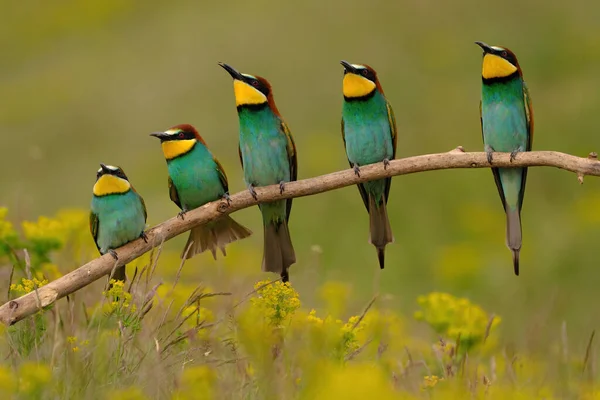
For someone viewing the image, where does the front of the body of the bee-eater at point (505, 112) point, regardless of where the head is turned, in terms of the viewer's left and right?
facing the viewer and to the left of the viewer

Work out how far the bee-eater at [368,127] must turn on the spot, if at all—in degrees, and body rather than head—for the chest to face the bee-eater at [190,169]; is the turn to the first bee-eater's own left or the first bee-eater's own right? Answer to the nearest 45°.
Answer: approximately 45° to the first bee-eater's own right

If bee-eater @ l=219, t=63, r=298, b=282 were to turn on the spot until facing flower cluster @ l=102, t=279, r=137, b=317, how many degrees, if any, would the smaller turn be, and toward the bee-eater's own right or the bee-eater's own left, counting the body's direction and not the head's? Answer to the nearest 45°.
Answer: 0° — it already faces it

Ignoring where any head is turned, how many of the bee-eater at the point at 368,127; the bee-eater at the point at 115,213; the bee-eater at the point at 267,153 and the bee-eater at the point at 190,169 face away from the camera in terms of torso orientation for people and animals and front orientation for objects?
0

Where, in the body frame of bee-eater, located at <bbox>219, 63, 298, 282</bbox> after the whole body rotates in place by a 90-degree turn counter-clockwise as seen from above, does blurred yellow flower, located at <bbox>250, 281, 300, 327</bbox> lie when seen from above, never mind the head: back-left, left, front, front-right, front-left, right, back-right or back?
front-right

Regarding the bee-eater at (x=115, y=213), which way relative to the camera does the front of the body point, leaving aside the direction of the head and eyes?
toward the camera

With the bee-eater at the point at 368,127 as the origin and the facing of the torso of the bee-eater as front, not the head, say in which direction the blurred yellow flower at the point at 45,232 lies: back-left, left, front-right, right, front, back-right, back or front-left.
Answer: back-right

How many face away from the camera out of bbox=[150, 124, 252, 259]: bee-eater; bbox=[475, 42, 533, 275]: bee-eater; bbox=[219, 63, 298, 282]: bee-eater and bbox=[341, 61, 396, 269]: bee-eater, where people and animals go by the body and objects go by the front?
0

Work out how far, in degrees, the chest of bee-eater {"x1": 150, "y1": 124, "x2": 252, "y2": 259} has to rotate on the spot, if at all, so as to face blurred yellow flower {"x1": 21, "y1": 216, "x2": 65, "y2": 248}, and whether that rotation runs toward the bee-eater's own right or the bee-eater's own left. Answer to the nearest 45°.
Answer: approximately 45° to the bee-eater's own right

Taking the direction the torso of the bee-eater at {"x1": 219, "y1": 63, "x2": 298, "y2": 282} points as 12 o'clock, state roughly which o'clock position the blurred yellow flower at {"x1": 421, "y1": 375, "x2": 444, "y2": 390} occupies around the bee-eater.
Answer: The blurred yellow flower is roughly at 10 o'clock from the bee-eater.

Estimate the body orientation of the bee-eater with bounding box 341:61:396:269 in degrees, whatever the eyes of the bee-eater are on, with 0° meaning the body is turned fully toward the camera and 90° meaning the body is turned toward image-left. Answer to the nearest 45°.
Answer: approximately 45°

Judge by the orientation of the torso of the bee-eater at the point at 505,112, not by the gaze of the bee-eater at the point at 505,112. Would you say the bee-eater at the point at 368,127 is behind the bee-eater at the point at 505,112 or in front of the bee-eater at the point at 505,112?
in front
